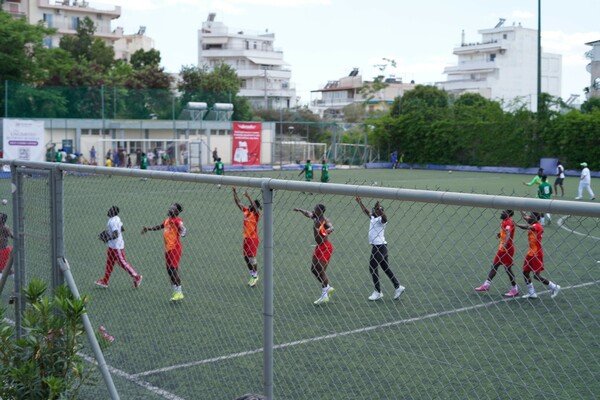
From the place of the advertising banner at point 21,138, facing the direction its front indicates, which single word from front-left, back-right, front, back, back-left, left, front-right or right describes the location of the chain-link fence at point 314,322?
front

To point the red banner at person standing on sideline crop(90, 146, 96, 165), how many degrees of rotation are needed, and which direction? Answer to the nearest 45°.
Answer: approximately 90° to its right

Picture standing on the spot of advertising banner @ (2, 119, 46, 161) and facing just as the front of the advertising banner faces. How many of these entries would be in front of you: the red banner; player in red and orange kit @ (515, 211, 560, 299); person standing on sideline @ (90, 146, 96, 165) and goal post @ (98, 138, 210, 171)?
1

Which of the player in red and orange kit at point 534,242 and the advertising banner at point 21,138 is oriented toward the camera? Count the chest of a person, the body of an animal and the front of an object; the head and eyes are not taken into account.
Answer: the advertising banner

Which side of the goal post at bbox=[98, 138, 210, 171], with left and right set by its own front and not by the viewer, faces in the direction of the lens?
front

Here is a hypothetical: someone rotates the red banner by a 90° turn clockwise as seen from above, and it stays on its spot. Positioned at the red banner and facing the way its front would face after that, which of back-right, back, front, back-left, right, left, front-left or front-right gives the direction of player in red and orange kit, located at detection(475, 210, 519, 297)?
left

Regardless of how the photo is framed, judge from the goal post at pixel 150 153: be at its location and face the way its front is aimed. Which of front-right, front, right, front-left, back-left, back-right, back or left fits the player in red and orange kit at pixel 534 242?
front
